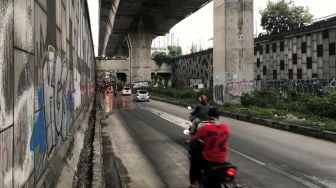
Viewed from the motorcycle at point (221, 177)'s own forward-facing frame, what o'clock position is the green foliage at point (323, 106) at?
The green foliage is roughly at 2 o'clock from the motorcycle.

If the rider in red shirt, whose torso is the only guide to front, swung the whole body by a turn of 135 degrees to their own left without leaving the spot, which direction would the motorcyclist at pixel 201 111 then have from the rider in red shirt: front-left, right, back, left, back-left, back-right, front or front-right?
back

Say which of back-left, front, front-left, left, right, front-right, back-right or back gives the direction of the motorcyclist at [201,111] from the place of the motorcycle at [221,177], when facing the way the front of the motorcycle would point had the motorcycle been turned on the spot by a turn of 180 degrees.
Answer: back-left

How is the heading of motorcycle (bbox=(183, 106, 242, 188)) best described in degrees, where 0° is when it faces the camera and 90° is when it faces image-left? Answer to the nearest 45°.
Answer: approximately 135°

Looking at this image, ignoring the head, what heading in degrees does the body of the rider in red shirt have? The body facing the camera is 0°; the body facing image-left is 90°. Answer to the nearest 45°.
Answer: approximately 135°
